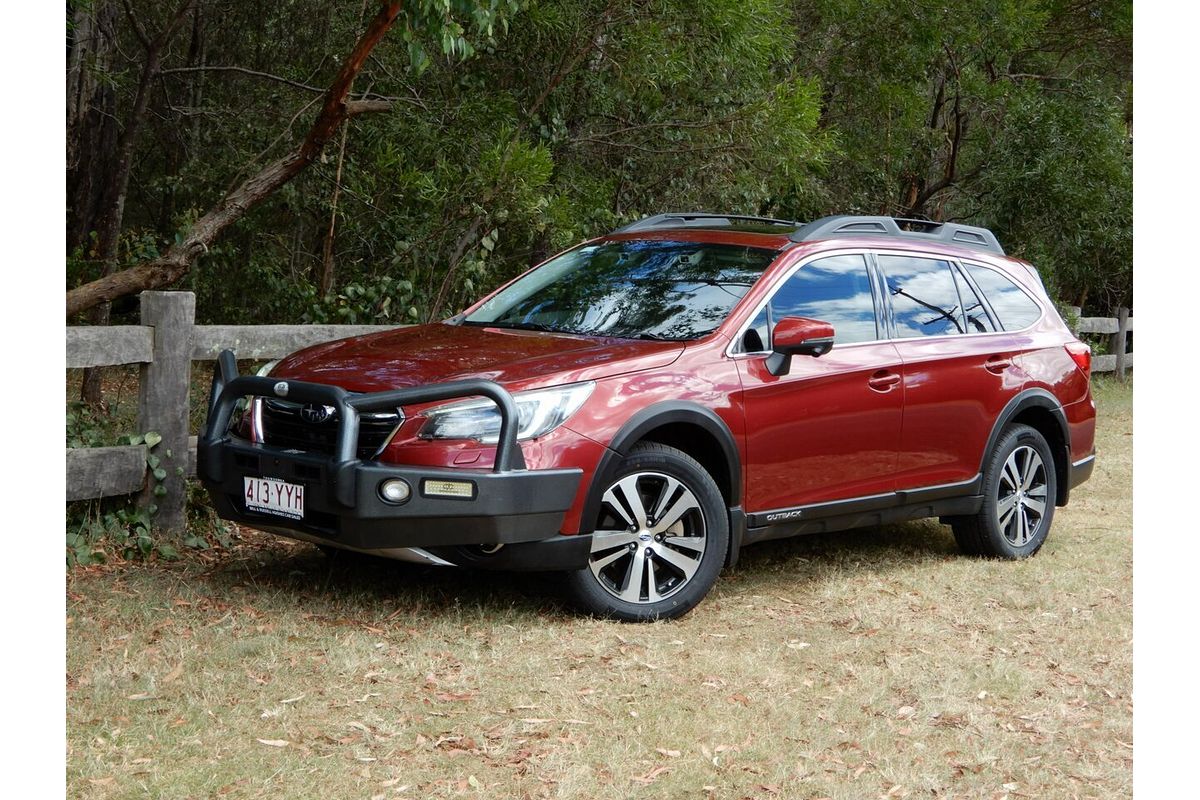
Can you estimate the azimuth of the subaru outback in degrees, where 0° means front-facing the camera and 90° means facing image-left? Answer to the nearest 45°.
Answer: approximately 45°
